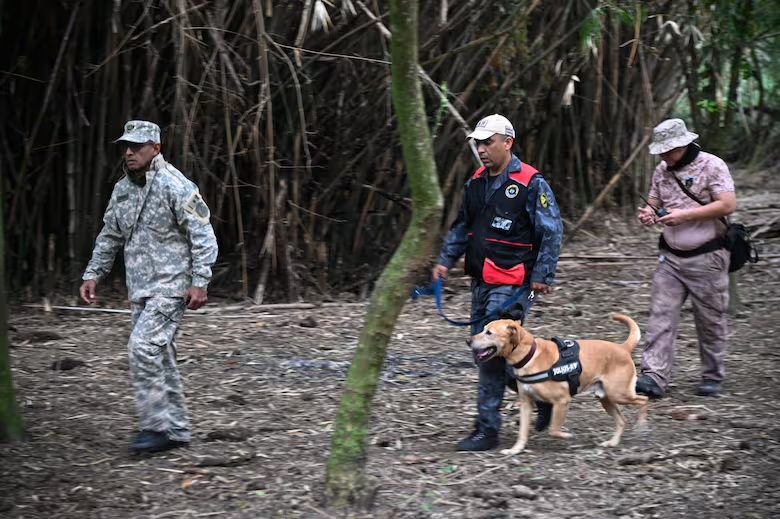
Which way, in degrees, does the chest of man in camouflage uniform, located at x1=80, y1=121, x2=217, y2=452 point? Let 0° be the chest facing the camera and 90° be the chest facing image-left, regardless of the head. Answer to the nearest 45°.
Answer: approximately 45°

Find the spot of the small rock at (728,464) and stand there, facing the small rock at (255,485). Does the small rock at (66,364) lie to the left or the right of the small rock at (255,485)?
right

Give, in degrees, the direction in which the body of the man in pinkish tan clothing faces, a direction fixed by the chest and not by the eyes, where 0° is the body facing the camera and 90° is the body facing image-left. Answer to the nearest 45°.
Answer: approximately 45°

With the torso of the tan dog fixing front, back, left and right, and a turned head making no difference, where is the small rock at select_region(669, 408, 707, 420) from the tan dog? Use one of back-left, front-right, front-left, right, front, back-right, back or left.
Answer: back-right

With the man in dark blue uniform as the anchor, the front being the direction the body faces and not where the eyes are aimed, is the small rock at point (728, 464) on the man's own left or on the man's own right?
on the man's own left

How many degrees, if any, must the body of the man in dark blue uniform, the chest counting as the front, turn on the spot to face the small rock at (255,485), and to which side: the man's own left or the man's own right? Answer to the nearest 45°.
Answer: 0° — they already face it

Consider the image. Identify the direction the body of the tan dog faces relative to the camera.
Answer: to the viewer's left

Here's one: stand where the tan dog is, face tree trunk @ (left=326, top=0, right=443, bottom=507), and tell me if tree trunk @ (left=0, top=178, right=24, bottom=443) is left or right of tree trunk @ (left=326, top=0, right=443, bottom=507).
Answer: right

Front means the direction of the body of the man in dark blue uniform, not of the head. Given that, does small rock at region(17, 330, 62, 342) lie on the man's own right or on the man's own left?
on the man's own right

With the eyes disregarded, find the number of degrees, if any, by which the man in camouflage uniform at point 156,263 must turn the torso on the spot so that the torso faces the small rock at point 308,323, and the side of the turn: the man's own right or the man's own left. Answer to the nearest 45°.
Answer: approximately 180°

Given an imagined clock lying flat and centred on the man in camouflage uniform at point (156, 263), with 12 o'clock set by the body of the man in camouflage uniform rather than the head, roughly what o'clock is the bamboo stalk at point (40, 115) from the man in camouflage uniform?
The bamboo stalk is roughly at 4 o'clock from the man in camouflage uniform.

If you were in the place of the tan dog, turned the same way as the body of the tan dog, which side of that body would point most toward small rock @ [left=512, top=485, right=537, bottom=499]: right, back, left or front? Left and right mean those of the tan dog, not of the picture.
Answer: left
